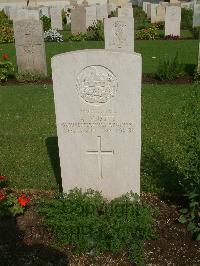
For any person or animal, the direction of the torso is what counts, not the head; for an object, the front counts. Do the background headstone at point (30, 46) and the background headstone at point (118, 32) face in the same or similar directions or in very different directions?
same or similar directions

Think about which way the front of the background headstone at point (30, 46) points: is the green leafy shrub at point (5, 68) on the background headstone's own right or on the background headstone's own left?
on the background headstone's own right

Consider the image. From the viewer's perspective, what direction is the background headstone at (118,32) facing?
toward the camera

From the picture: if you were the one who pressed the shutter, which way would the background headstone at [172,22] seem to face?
facing the viewer

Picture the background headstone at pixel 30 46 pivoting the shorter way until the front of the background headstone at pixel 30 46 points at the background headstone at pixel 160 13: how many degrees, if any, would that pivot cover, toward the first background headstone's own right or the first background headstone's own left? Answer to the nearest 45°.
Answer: approximately 135° to the first background headstone's own left

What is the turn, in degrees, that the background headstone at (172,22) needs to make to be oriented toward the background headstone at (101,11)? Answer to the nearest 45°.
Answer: approximately 135° to its right

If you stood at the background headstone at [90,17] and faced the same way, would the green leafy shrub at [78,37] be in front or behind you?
in front

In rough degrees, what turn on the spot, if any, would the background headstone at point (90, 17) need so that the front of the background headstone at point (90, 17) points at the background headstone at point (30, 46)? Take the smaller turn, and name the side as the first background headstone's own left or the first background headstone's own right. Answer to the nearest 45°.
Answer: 0° — it already faces it

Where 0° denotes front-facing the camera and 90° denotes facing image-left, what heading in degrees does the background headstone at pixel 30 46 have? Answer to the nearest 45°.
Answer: approximately 0°

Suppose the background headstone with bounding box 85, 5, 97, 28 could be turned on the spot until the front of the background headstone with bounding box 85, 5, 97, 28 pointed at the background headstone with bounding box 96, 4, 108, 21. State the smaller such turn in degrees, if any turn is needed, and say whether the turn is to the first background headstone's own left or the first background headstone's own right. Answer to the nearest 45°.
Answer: approximately 180°

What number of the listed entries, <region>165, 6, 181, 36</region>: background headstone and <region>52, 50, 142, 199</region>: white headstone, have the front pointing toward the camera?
2

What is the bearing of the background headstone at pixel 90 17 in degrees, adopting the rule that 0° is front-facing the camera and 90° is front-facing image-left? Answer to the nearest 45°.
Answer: approximately 0°

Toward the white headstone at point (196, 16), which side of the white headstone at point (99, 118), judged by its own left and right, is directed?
back

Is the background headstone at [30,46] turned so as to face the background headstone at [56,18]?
no

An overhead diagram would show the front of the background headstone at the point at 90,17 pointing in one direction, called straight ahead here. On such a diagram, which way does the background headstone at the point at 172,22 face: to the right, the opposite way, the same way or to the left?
the same way

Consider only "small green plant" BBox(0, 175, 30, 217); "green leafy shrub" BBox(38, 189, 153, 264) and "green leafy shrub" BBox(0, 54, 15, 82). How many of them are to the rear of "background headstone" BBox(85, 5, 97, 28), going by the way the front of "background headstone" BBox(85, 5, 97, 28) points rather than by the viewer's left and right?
0

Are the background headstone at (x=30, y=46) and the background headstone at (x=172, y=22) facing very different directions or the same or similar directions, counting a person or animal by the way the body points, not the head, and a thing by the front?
same or similar directions

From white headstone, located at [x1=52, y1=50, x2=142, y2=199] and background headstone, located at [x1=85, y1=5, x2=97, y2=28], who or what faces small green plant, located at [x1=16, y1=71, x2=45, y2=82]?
the background headstone

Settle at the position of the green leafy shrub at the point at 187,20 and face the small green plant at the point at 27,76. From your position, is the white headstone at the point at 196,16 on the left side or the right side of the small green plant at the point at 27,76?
left

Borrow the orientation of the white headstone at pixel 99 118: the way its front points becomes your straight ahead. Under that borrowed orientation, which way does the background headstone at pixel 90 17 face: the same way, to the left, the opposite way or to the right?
the same way

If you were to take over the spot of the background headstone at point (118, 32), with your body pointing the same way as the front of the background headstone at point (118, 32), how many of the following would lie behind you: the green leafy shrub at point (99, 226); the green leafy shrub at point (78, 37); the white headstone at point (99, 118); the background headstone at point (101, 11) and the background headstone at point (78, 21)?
3

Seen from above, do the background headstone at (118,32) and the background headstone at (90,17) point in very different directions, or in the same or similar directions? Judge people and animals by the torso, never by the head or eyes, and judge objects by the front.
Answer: same or similar directions
